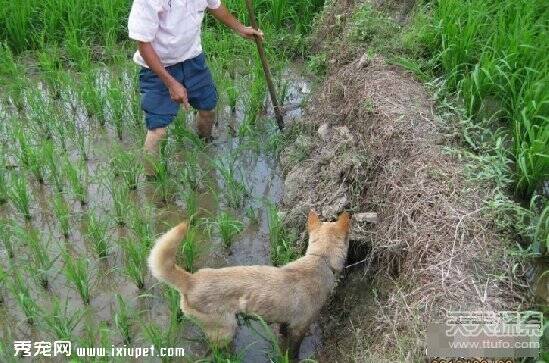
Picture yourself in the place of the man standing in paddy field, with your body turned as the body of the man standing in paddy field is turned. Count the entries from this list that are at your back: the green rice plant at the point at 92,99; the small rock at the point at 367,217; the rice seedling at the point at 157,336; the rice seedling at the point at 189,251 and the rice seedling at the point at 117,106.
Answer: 2

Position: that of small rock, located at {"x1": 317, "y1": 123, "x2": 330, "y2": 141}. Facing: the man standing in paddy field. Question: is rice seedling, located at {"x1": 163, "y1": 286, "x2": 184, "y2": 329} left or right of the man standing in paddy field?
left

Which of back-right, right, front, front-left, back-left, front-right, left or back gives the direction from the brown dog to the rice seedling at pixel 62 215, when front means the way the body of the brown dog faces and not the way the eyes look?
back-left

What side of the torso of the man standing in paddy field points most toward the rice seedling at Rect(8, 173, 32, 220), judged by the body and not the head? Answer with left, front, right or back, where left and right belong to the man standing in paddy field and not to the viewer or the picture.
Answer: right

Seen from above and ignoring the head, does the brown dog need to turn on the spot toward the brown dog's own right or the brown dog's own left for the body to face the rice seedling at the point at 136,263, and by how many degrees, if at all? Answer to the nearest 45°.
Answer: approximately 135° to the brown dog's own left

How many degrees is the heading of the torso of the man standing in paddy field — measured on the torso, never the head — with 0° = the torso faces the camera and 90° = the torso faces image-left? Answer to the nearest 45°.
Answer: approximately 315°

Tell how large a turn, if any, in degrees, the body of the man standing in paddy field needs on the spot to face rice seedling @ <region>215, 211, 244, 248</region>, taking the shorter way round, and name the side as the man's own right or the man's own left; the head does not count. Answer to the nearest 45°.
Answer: approximately 45° to the man's own right

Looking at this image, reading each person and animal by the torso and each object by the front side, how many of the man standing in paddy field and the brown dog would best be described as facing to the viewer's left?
0

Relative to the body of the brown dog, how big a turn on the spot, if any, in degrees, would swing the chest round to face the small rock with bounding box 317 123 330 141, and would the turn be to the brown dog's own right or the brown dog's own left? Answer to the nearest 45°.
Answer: approximately 90° to the brown dog's own left

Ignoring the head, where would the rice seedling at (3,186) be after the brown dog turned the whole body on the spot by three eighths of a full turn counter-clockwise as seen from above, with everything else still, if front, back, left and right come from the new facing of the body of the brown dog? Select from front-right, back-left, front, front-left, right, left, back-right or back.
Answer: front

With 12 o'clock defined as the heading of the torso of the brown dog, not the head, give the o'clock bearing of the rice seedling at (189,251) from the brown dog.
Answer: The rice seedling is roughly at 8 o'clock from the brown dog.

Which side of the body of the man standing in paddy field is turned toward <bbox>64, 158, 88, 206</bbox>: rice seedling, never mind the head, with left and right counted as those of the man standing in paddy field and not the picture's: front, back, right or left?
right

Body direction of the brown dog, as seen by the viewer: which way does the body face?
to the viewer's right

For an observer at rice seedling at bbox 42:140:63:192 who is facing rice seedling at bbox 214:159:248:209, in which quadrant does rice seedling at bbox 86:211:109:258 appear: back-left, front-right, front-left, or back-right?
front-right

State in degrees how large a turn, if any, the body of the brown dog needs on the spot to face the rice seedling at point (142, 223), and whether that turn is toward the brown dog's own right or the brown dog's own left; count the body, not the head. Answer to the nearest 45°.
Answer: approximately 135° to the brown dog's own left
